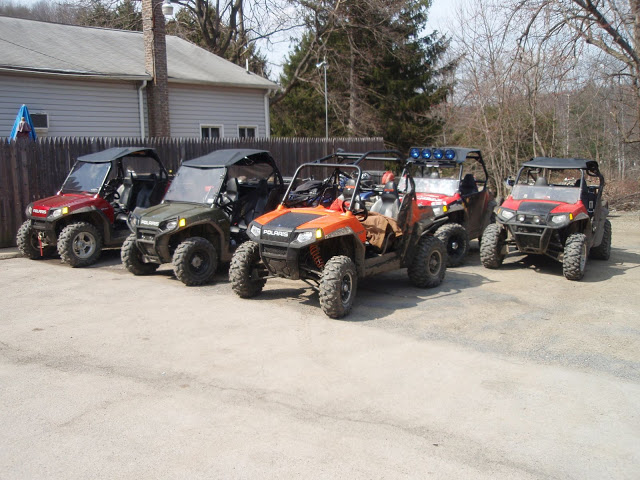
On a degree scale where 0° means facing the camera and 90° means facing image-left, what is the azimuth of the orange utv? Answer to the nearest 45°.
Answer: approximately 45°

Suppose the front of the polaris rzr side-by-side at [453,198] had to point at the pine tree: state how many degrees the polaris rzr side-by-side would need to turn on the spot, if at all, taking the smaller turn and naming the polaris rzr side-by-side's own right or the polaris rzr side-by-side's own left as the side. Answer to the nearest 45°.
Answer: approximately 135° to the polaris rzr side-by-side's own right

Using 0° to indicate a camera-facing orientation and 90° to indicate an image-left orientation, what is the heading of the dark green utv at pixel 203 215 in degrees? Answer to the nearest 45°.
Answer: approximately 45°

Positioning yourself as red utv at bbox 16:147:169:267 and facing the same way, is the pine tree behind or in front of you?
behind

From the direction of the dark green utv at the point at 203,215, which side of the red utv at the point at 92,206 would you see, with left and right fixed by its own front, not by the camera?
left

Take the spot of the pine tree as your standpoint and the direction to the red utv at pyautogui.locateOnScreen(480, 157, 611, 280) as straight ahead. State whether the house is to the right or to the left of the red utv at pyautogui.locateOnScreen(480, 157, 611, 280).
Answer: right

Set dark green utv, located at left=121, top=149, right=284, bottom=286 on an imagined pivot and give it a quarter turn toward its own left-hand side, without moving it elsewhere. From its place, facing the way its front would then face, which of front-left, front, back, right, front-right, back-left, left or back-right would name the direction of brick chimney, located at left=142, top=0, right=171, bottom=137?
back-left

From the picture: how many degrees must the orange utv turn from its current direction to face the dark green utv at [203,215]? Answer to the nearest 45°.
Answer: approximately 90° to its right

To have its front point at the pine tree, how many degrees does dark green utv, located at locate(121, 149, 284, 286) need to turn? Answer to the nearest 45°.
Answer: approximately 180°

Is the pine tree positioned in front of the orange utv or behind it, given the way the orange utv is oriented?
behind
